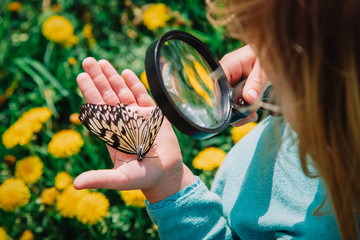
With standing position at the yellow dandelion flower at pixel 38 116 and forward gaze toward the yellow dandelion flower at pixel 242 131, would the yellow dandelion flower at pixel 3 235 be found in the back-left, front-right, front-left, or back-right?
back-right

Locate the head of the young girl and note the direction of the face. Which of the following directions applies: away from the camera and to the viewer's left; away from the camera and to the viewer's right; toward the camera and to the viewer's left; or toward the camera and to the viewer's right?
away from the camera and to the viewer's left

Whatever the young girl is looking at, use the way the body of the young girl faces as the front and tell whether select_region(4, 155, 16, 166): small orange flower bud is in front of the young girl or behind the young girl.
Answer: in front

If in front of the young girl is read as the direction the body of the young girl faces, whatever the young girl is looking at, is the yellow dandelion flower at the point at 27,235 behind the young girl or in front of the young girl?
in front

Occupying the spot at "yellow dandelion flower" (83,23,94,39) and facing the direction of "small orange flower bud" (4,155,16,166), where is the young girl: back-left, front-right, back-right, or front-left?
front-left

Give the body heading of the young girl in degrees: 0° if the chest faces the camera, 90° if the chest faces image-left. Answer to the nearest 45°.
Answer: approximately 90°

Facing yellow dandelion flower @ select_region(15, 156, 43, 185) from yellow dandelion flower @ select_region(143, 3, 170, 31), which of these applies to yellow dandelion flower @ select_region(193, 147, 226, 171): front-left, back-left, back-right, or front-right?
front-left
